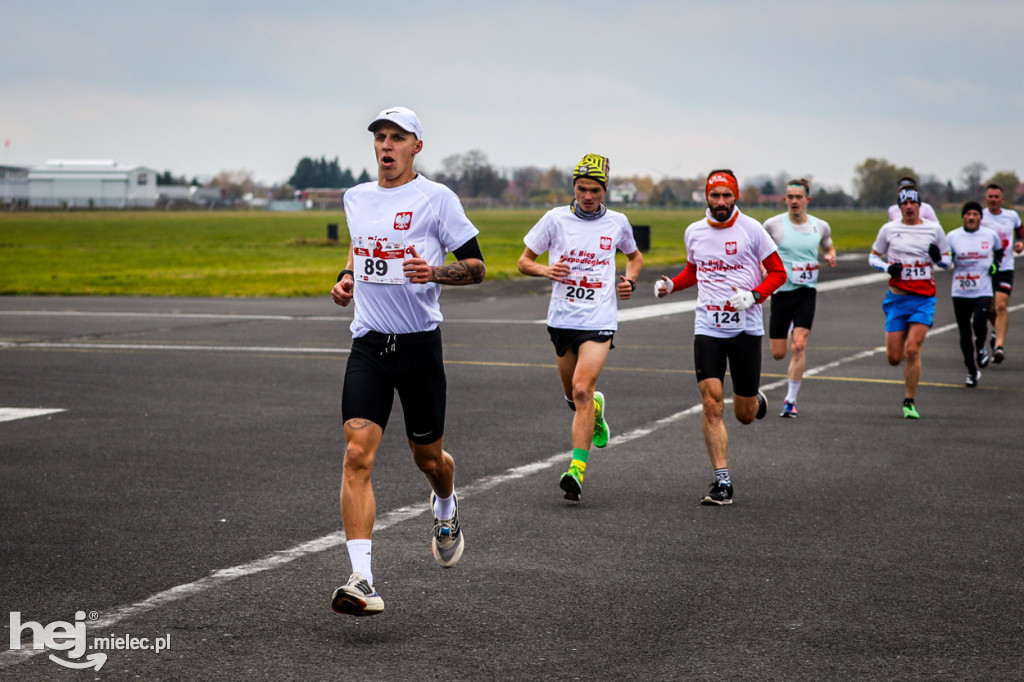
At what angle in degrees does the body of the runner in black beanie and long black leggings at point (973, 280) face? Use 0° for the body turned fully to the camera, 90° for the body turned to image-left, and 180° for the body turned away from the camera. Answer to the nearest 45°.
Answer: approximately 0°

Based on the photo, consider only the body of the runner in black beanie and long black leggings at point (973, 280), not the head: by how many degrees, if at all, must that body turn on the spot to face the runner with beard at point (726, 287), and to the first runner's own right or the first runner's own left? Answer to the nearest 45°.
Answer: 0° — they already face them

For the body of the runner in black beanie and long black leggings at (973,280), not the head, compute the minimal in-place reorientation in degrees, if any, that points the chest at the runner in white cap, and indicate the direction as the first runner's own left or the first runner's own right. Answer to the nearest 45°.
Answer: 0° — they already face them
